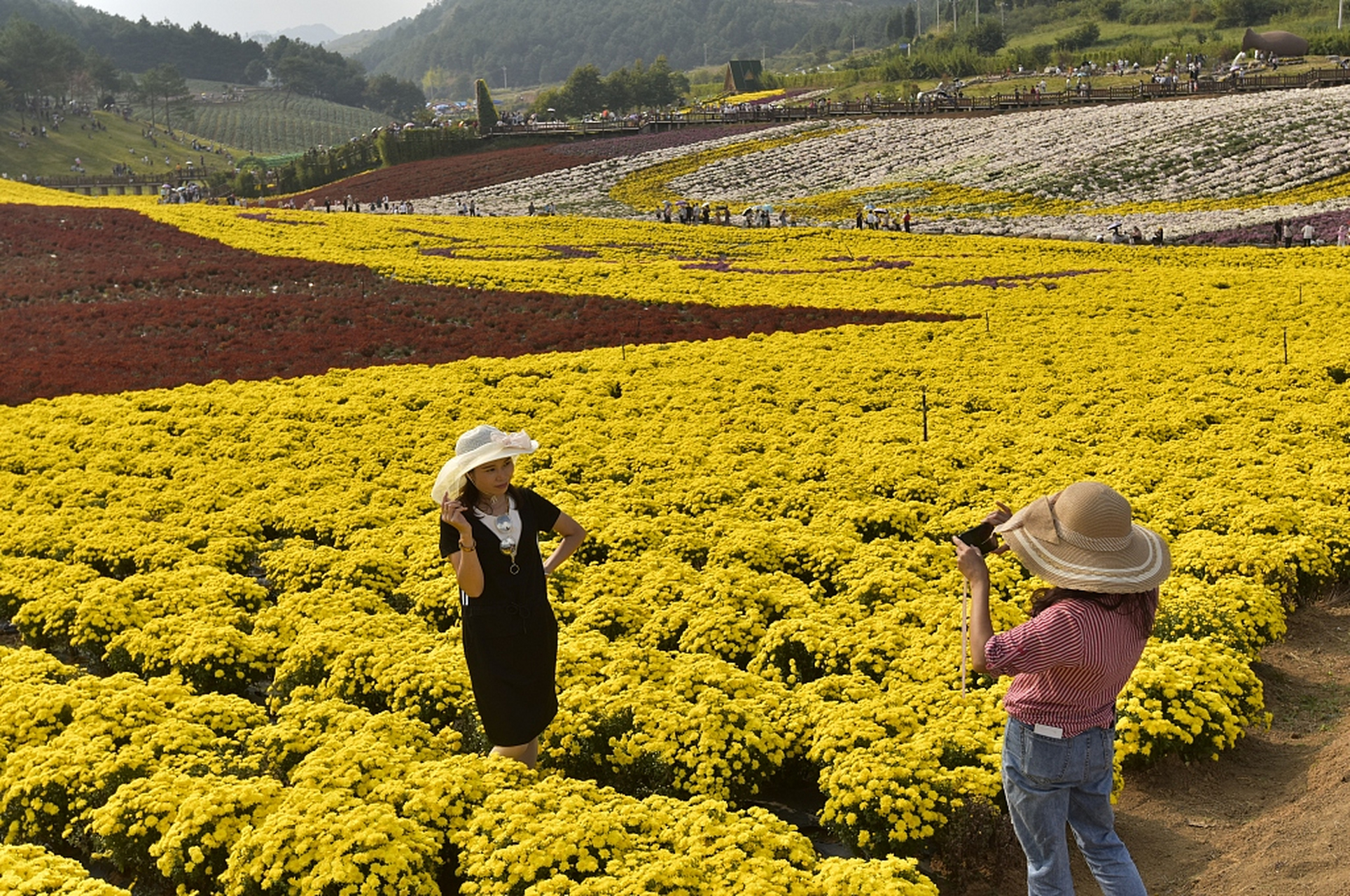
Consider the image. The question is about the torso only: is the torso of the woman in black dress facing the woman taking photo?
yes

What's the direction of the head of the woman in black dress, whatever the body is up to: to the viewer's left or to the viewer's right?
to the viewer's right

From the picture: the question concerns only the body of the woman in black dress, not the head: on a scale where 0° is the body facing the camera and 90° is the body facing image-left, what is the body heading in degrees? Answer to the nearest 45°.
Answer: approximately 315°

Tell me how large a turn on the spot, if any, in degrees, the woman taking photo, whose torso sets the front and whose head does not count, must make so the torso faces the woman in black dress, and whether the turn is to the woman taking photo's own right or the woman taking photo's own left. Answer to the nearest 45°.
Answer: approximately 45° to the woman taking photo's own left

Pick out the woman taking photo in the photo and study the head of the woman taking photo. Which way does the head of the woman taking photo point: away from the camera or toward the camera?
away from the camera

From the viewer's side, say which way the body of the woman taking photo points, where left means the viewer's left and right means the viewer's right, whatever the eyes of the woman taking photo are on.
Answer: facing away from the viewer and to the left of the viewer

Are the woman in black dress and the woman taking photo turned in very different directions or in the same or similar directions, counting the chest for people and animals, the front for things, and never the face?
very different directions
